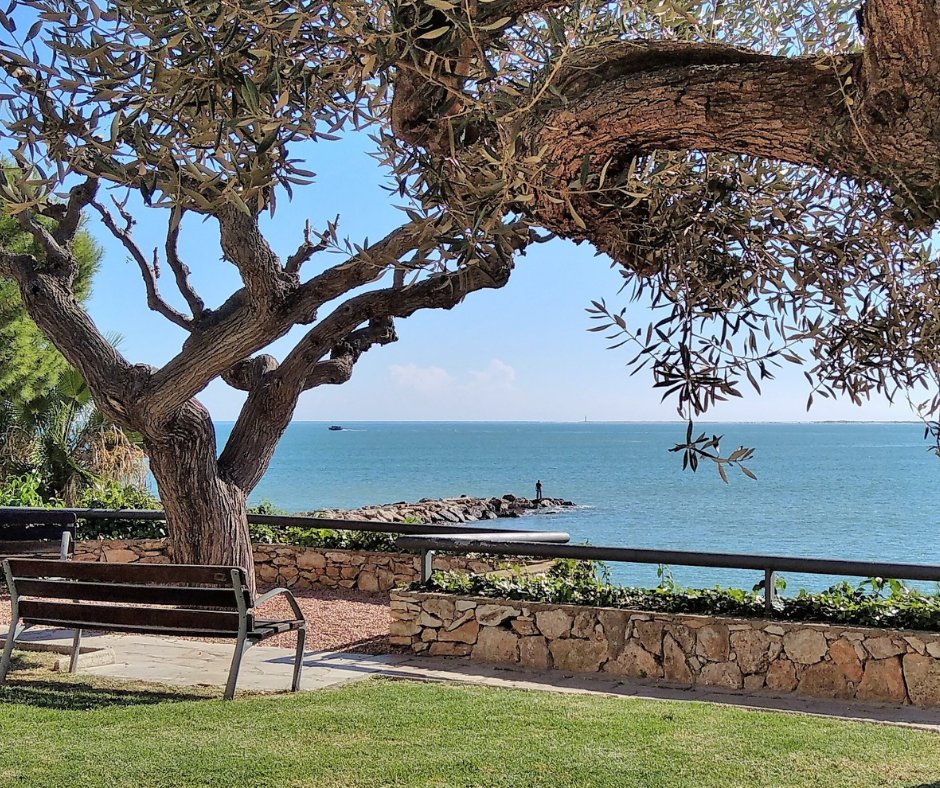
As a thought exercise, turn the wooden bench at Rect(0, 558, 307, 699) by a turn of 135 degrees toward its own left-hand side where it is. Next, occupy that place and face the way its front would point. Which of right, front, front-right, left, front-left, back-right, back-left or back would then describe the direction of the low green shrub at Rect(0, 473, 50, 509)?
right

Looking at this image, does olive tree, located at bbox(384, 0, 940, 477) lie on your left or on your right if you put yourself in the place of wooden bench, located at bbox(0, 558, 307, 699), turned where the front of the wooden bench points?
on your right

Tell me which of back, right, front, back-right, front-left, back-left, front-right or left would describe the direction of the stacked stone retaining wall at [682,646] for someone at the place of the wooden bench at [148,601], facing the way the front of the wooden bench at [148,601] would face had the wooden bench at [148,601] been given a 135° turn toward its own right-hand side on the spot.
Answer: left

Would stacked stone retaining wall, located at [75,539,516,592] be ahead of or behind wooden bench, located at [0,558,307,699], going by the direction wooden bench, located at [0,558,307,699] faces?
ahead

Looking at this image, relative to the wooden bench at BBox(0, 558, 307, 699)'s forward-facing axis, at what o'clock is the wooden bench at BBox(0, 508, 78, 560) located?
the wooden bench at BBox(0, 508, 78, 560) is roughly at 10 o'clock from the wooden bench at BBox(0, 558, 307, 699).

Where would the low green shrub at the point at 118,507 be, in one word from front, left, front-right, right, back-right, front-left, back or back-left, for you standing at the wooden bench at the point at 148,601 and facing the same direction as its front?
front-left

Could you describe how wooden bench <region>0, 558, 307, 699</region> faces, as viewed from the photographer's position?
facing away from the viewer and to the right of the viewer

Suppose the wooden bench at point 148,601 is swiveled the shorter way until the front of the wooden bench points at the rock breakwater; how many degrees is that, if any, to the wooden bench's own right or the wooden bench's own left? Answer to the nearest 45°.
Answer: approximately 45° to the wooden bench's own left
